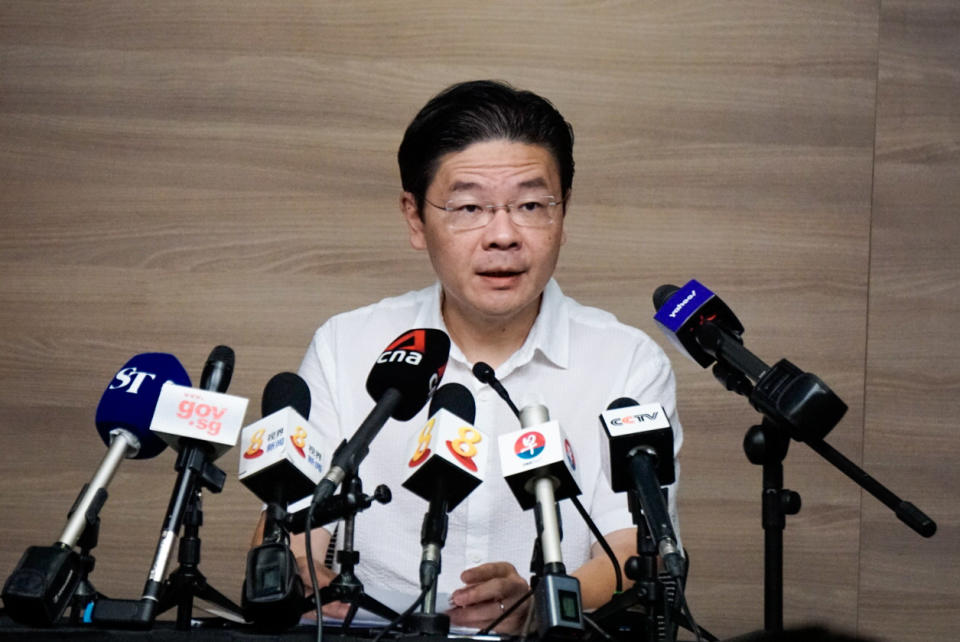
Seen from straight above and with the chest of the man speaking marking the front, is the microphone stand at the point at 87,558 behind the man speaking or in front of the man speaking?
in front

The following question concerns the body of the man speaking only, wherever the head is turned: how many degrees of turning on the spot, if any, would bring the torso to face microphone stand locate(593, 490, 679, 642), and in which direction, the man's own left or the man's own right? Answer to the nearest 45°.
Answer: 0° — they already face it

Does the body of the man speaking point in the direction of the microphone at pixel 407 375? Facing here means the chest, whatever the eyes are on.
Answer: yes

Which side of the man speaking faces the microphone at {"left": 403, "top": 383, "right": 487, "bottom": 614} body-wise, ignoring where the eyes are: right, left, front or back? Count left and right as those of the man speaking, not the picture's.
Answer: front

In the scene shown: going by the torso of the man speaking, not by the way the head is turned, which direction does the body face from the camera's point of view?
toward the camera

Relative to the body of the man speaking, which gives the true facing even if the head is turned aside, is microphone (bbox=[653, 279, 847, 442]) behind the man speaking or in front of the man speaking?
in front

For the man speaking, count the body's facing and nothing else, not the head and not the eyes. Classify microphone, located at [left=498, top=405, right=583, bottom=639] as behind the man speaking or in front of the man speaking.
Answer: in front

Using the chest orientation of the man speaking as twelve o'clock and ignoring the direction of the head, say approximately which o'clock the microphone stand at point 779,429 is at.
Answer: The microphone stand is roughly at 11 o'clock from the man speaking.

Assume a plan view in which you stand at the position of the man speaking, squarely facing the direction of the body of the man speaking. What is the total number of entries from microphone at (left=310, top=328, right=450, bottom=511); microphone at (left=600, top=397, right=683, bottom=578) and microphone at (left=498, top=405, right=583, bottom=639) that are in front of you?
3

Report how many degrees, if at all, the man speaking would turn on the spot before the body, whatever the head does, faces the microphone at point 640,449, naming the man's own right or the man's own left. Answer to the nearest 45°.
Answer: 0° — they already face it

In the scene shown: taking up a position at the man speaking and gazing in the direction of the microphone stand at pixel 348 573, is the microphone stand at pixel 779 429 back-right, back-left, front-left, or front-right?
front-left
